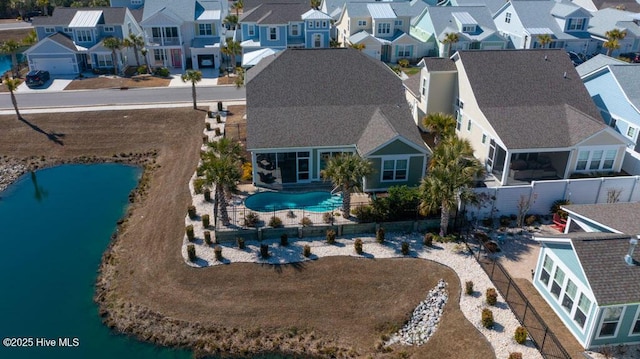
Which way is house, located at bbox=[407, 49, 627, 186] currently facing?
away from the camera

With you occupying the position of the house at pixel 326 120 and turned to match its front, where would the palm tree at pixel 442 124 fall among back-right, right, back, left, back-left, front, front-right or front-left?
right

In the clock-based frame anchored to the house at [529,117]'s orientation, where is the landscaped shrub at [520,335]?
The landscaped shrub is roughly at 6 o'clock from the house.

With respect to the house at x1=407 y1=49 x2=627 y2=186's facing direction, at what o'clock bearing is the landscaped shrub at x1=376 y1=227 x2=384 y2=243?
The landscaped shrub is roughly at 7 o'clock from the house.

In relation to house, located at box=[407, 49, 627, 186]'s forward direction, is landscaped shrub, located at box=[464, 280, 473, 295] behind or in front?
behind

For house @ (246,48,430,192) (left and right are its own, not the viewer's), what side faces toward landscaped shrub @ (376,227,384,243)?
back

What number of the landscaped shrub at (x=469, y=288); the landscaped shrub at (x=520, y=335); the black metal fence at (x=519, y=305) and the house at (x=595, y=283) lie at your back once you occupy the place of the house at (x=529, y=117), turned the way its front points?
4

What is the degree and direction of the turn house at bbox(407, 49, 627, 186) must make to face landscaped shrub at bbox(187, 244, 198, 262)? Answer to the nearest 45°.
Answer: approximately 135° to its left

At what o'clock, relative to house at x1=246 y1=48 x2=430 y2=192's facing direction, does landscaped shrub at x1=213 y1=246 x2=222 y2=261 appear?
The landscaped shrub is roughly at 7 o'clock from the house.

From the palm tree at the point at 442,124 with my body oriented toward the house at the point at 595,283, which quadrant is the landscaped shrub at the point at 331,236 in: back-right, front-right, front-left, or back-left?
front-right

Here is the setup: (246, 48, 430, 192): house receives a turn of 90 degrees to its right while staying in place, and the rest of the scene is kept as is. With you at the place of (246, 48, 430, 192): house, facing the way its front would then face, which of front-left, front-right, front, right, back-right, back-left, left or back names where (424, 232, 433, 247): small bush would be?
front-right

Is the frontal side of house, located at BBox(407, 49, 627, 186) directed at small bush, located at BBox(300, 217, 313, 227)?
no

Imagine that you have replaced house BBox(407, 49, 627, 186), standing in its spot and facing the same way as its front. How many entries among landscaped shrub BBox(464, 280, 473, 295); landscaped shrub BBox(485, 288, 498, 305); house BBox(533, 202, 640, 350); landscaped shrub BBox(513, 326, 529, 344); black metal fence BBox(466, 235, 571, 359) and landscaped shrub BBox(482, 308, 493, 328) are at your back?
6

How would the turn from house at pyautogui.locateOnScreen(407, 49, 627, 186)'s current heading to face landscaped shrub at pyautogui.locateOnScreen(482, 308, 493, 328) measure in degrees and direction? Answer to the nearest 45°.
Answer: approximately 180°

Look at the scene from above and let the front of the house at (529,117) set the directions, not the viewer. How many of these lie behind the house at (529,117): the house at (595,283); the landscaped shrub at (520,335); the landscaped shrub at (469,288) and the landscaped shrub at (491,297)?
4

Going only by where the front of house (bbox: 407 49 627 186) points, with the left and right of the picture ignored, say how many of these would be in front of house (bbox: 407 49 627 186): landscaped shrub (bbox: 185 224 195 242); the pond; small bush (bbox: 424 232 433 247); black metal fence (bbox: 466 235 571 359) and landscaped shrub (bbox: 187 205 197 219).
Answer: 0

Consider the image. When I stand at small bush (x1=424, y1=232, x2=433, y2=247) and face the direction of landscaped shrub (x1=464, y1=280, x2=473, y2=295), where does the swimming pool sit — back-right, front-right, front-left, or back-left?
back-right

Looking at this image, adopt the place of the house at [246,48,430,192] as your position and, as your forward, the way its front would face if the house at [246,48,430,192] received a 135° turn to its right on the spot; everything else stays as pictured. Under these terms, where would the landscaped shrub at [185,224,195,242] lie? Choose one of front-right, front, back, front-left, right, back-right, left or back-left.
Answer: right

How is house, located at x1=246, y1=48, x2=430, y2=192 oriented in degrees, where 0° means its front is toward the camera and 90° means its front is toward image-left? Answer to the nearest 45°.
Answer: approximately 180°

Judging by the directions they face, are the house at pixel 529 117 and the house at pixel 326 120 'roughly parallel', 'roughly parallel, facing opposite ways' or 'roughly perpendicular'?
roughly parallel
